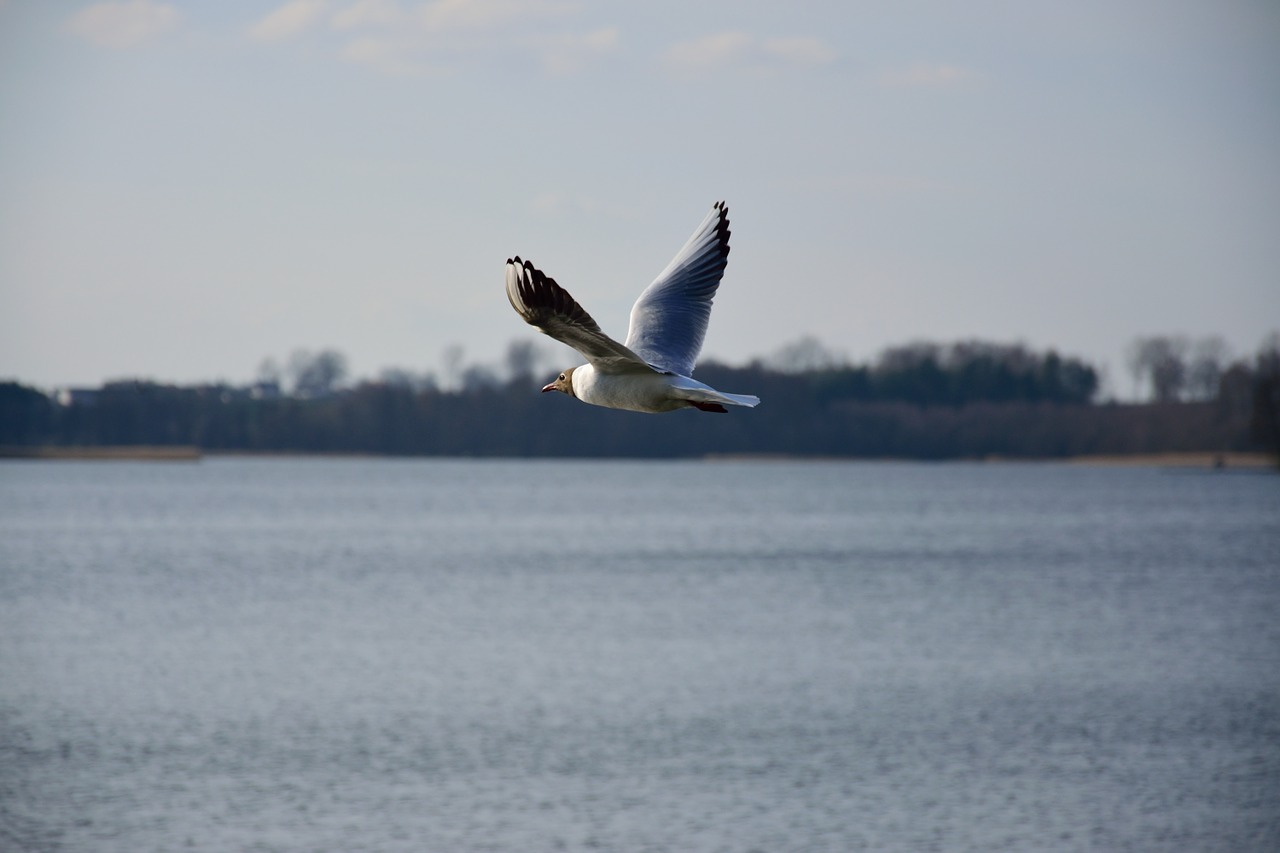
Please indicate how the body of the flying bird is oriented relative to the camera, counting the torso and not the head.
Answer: to the viewer's left
